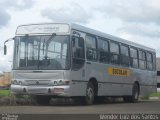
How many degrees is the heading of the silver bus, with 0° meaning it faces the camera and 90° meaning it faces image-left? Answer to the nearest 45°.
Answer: approximately 45°
